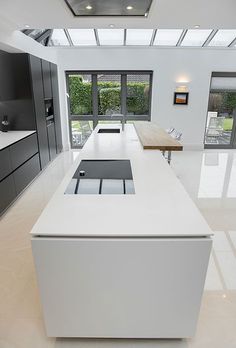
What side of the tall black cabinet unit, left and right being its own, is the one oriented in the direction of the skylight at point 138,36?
front

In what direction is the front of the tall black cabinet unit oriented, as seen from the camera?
facing to the right of the viewer

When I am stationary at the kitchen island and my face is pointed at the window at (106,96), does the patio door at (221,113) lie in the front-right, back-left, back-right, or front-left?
front-right

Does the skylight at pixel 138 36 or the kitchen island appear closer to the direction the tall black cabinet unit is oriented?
the skylight

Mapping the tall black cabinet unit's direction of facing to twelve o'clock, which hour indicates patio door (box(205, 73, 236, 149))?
The patio door is roughly at 12 o'clock from the tall black cabinet unit.

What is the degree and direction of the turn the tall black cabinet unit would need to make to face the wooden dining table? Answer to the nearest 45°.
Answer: approximately 45° to its right

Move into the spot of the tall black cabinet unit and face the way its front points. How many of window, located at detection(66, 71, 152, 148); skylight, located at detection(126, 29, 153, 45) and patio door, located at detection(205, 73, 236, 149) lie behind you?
0

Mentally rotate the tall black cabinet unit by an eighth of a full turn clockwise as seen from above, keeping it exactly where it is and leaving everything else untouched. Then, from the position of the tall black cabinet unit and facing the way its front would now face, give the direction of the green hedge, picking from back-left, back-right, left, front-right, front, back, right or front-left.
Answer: left
